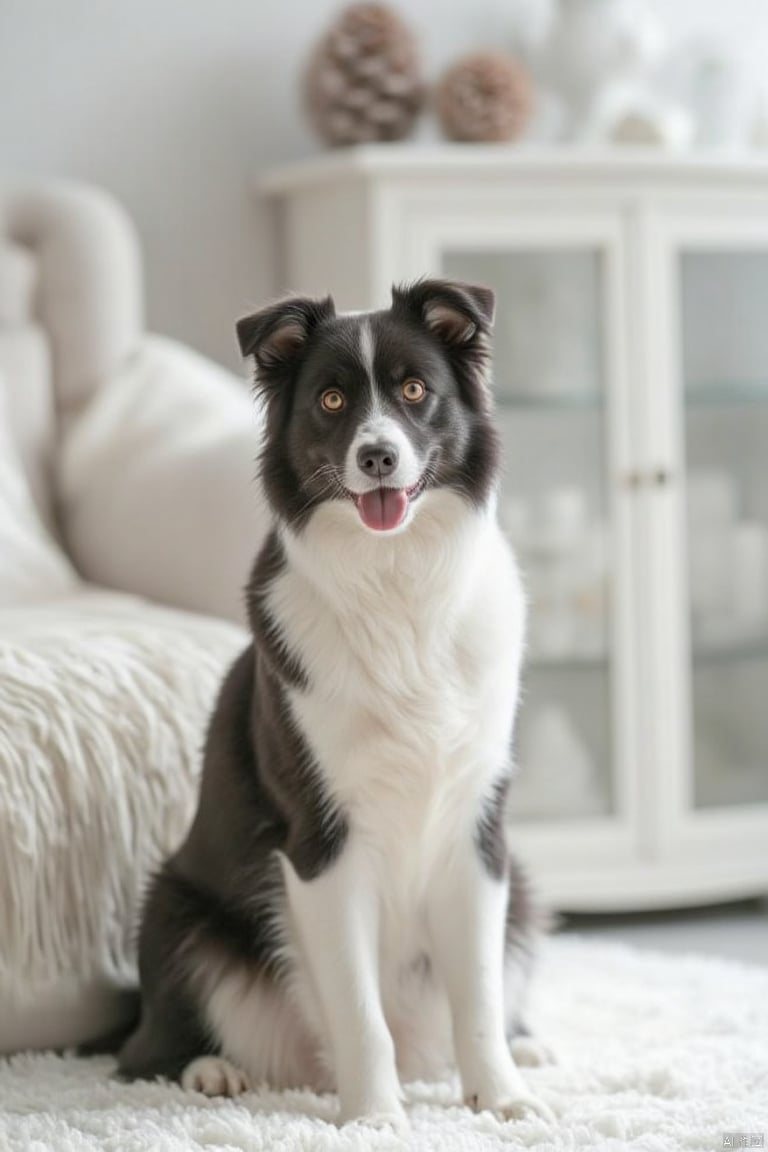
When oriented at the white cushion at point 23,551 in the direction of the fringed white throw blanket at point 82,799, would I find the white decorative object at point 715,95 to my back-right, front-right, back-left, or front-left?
back-left

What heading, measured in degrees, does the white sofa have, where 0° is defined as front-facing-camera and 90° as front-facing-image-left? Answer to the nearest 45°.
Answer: approximately 315°

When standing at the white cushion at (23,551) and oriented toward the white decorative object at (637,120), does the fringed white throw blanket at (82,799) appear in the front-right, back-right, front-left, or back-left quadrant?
back-right
